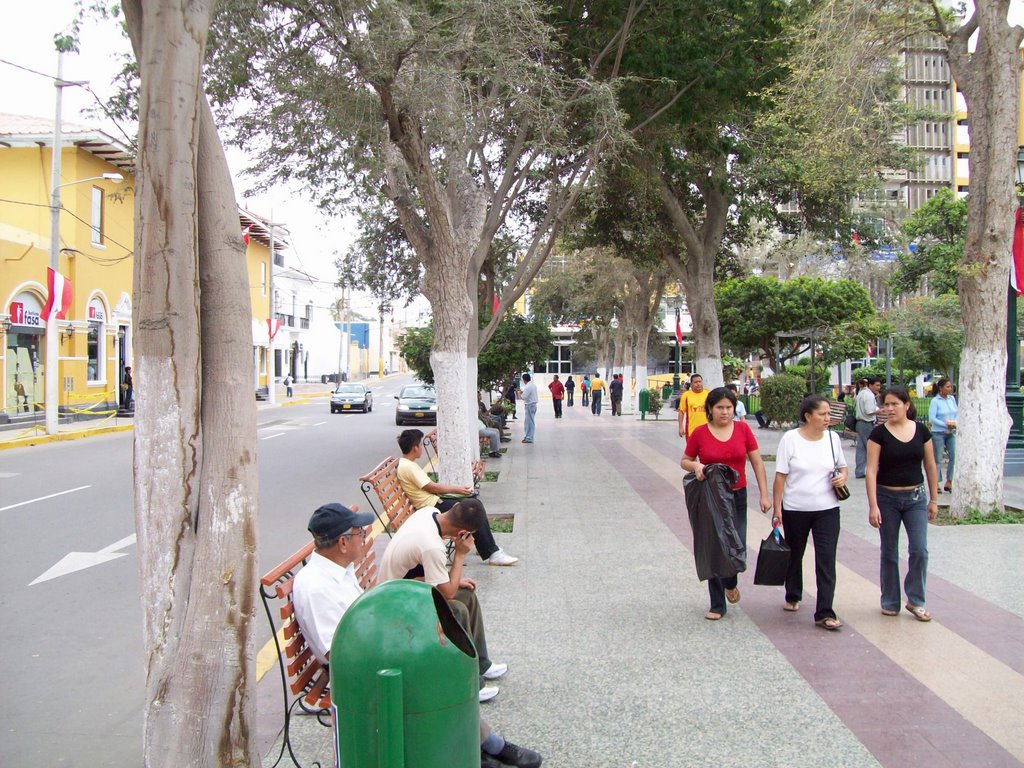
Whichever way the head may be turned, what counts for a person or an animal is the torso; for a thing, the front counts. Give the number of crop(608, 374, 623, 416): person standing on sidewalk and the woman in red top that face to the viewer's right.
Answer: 0

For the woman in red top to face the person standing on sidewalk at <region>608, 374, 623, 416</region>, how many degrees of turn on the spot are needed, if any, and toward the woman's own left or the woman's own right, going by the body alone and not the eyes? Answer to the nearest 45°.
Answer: approximately 180°

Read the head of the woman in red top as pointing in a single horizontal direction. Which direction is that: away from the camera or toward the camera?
toward the camera

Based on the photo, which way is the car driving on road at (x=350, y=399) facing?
toward the camera

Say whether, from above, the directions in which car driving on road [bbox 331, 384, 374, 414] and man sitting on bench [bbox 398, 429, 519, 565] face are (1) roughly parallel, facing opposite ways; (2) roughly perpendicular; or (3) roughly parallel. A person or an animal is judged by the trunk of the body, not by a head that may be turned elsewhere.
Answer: roughly perpendicular

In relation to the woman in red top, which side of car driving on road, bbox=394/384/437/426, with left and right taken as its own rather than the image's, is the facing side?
front

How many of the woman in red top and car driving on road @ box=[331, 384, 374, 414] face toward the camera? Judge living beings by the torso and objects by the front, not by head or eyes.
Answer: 2

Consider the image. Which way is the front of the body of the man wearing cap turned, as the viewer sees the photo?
to the viewer's right

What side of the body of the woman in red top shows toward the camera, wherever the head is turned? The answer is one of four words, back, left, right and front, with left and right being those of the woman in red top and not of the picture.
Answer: front

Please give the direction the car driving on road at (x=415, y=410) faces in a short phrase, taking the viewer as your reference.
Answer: facing the viewer

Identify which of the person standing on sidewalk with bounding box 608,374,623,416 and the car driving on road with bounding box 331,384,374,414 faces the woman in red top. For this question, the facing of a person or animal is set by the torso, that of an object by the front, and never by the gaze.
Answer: the car driving on road

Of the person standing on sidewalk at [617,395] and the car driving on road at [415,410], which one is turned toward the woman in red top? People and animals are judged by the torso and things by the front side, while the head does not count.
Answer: the car driving on road

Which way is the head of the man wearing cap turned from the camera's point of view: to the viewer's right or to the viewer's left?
to the viewer's right
